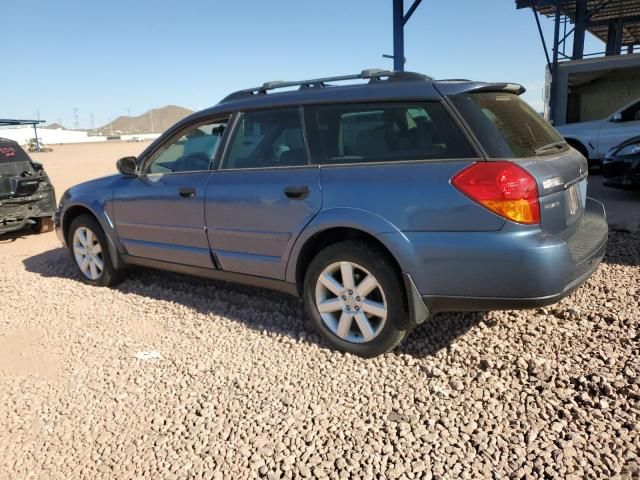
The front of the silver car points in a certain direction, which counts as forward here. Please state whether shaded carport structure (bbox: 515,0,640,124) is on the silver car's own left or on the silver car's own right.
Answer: on the silver car's own right

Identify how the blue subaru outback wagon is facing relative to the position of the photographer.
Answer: facing away from the viewer and to the left of the viewer

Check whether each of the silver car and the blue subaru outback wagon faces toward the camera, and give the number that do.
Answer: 0

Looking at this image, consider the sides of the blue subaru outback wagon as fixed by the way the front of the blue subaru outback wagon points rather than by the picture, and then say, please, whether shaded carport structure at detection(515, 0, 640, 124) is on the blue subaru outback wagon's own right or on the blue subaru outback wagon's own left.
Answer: on the blue subaru outback wagon's own right

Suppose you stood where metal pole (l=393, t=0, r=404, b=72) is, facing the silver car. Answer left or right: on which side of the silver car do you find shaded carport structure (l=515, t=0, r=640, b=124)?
left

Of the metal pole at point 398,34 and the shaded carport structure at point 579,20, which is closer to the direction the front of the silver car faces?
the metal pole

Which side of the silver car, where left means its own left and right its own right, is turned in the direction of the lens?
left

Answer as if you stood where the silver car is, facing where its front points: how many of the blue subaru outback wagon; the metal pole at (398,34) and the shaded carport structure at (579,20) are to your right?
1

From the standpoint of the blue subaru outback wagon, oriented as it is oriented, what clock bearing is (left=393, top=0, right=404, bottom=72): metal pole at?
The metal pole is roughly at 2 o'clock from the blue subaru outback wagon.
